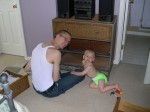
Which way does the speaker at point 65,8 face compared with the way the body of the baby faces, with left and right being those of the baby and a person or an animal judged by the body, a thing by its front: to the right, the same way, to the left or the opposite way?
to the left

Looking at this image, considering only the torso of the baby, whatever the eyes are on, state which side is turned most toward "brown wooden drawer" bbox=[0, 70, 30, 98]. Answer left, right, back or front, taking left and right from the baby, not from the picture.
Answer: front

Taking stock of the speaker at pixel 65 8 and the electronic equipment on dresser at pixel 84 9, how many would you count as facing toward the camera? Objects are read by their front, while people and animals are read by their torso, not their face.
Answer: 2

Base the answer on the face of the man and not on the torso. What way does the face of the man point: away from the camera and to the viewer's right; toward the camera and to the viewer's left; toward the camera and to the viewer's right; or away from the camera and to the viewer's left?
toward the camera and to the viewer's right

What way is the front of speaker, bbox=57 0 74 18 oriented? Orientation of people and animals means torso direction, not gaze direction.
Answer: toward the camera

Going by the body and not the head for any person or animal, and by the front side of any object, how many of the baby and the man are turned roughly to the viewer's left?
1

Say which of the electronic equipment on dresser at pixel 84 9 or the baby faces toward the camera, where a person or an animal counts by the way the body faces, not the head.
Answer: the electronic equipment on dresser

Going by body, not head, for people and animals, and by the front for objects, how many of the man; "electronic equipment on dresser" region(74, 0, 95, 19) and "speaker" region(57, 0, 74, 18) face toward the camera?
2

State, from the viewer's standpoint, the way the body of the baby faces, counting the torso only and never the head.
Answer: to the viewer's left

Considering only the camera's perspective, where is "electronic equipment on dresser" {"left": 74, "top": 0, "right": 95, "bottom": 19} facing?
facing the viewer

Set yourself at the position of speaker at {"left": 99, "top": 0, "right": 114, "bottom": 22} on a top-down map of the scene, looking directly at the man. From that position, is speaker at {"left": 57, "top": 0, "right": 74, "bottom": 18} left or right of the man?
right

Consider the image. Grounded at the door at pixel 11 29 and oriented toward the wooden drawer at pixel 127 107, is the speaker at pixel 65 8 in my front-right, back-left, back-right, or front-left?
front-left

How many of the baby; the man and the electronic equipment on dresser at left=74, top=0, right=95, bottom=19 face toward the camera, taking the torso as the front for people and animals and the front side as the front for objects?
1

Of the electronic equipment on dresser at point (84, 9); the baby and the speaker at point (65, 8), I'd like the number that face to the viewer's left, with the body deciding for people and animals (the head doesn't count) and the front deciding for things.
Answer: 1

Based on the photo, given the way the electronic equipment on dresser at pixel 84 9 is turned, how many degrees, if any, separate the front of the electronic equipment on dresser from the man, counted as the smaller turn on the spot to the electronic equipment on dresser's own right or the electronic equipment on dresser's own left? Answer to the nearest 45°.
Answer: approximately 45° to the electronic equipment on dresser's own right
